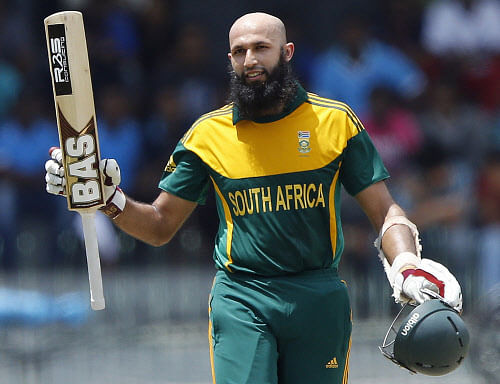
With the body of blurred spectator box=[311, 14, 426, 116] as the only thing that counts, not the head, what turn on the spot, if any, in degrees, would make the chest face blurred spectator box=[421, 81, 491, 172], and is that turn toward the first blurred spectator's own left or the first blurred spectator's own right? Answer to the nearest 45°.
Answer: approximately 90° to the first blurred spectator's own left

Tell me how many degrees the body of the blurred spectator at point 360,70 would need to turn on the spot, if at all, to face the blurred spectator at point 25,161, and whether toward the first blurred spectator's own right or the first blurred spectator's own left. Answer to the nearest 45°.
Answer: approximately 90° to the first blurred spectator's own right

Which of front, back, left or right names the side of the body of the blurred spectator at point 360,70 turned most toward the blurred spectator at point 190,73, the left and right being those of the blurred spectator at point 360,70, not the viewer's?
right

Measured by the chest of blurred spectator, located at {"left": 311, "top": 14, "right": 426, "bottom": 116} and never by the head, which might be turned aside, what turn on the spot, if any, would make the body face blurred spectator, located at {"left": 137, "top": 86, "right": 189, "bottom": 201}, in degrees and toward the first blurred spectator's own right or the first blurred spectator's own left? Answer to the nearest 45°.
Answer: approximately 90° to the first blurred spectator's own right

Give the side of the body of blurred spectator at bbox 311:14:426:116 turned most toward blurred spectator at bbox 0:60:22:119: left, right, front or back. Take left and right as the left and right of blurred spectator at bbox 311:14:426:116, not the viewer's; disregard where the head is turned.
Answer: right

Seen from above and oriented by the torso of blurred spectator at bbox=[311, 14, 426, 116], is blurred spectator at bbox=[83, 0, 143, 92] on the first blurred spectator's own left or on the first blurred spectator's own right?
on the first blurred spectator's own right

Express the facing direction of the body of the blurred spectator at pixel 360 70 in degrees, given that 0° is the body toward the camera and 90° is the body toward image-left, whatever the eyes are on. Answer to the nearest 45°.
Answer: approximately 0°

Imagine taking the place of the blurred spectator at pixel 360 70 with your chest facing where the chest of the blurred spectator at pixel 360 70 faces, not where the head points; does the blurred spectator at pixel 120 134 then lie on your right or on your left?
on your right

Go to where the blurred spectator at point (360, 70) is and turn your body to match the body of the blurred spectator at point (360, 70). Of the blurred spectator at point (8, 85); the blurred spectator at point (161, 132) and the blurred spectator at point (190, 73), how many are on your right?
3
